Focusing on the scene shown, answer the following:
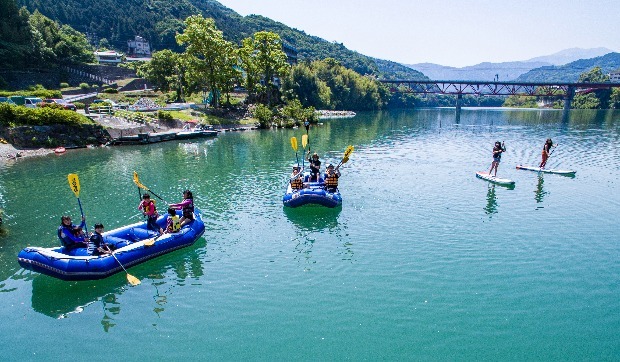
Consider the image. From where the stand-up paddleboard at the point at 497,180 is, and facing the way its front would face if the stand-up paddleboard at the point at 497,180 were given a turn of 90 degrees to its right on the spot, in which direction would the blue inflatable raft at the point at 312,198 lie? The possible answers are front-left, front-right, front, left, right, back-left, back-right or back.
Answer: front

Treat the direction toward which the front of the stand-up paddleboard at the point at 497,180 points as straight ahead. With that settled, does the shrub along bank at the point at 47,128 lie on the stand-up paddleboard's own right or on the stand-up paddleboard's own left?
on the stand-up paddleboard's own right

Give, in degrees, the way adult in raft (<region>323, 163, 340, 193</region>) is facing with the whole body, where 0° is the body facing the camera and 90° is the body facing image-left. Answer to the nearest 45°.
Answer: approximately 0°

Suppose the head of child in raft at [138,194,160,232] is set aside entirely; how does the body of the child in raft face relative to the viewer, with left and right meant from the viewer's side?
facing the viewer and to the left of the viewer

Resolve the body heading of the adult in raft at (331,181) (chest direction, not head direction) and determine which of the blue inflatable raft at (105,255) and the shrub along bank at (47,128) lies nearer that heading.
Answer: the blue inflatable raft

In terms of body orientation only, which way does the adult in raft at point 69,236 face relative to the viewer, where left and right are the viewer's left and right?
facing the viewer and to the right of the viewer

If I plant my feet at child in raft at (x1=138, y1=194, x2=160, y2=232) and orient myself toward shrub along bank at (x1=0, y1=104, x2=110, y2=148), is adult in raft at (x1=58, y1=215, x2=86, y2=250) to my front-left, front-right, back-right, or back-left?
back-left

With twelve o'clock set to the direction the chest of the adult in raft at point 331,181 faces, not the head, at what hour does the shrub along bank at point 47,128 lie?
The shrub along bank is roughly at 4 o'clock from the adult in raft.

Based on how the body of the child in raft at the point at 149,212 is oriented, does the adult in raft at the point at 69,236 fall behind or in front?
in front

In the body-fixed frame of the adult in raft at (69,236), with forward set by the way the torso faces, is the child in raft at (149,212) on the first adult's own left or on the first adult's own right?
on the first adult's own left

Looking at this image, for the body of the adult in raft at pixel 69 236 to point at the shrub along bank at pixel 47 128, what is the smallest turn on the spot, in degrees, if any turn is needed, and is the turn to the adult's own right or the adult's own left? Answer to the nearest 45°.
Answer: approximately 135° to the adult's own left

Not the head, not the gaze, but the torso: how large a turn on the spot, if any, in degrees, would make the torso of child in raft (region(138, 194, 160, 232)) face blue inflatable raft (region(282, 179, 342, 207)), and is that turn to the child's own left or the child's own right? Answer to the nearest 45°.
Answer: approximately 135° to the child's own left
